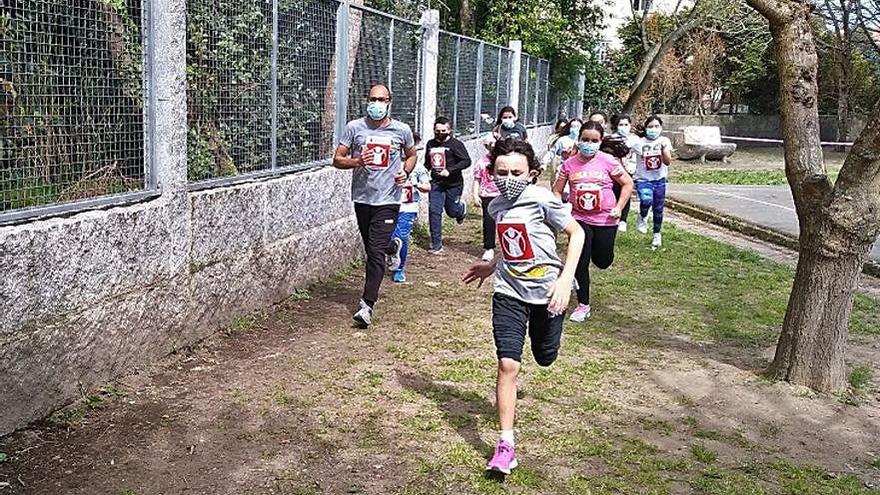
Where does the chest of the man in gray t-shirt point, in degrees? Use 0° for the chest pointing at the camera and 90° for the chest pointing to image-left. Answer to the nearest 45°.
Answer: approximately 0°

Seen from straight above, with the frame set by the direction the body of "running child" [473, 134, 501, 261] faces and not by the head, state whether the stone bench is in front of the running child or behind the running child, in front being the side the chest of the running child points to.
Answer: behind

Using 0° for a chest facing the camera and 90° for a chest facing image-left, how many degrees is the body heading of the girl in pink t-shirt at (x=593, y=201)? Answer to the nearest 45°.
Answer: approximately 0°

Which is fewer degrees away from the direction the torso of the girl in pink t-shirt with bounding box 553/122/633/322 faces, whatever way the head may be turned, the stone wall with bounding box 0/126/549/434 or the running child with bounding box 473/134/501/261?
the stone wall

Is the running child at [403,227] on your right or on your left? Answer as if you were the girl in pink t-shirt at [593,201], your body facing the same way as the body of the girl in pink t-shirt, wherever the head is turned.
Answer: on your right

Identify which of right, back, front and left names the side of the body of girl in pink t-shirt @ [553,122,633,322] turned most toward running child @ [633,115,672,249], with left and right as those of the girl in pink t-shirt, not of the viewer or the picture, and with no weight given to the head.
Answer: back

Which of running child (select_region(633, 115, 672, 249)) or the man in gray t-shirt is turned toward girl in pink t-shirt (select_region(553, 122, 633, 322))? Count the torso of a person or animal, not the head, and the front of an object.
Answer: the running child

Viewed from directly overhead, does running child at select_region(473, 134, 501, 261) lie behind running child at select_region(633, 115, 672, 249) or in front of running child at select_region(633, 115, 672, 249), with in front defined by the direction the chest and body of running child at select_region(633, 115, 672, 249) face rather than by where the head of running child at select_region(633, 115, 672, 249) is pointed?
in front

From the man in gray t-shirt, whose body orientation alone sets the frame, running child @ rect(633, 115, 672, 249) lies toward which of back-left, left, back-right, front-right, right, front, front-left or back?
back-left
